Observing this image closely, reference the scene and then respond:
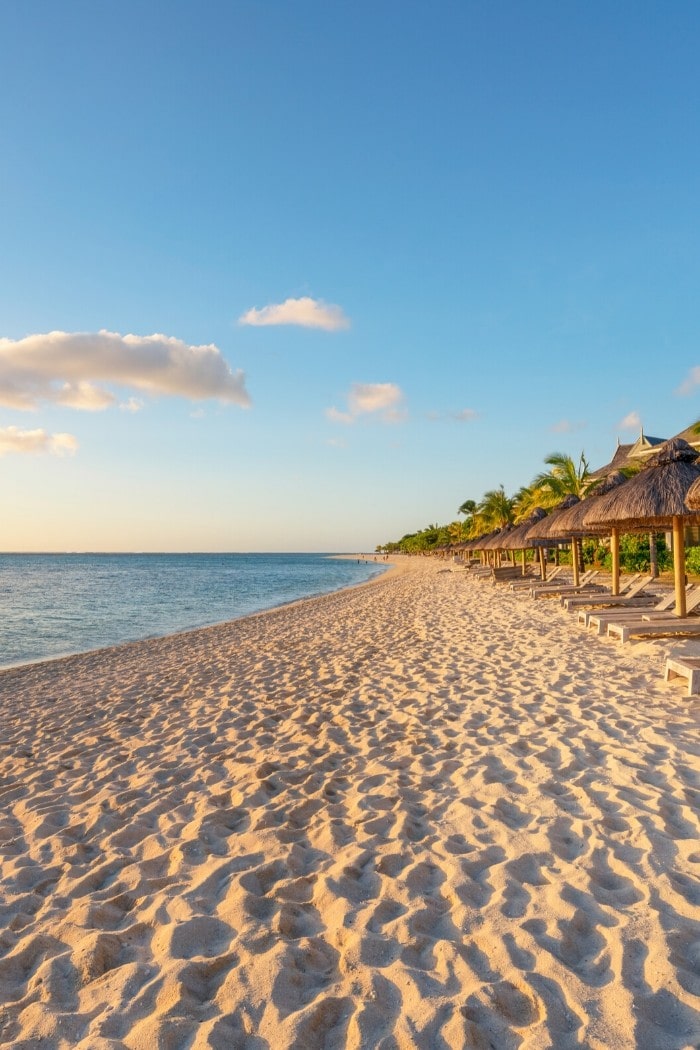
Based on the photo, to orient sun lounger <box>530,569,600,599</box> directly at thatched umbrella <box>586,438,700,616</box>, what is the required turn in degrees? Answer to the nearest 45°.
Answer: approximately 90° to its left

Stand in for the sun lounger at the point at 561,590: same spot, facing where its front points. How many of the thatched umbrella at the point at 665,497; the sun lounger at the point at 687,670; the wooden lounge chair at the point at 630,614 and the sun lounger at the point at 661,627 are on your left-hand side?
4

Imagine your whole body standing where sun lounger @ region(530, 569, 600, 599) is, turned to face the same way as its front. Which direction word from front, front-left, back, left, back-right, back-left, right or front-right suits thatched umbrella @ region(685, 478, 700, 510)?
left

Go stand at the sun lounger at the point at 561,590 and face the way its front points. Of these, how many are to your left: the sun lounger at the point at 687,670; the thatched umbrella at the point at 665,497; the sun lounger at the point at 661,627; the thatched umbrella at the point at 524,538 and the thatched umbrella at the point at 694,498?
4

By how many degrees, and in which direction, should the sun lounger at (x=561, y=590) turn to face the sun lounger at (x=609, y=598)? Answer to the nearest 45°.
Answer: approximately 90° to its left

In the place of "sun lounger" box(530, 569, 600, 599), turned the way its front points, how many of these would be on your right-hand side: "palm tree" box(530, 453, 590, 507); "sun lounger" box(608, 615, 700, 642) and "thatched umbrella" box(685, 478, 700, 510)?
1

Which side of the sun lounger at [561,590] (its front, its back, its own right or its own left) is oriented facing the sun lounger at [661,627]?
left

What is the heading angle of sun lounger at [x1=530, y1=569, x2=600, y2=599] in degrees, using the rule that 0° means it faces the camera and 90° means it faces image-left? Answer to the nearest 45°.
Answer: approximately 90°

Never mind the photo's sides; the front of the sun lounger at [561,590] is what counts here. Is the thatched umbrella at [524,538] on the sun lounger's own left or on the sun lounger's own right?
on the sun lounger's own right
